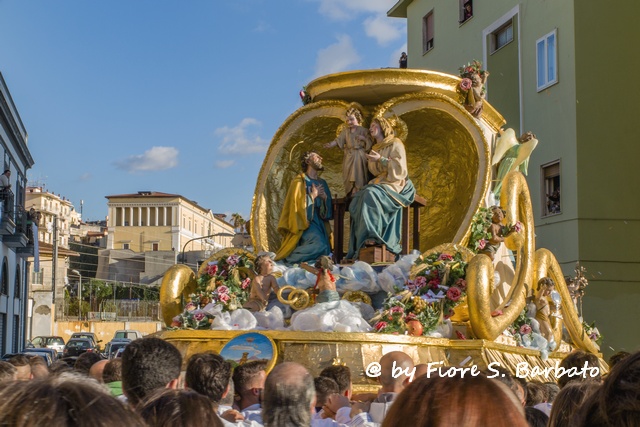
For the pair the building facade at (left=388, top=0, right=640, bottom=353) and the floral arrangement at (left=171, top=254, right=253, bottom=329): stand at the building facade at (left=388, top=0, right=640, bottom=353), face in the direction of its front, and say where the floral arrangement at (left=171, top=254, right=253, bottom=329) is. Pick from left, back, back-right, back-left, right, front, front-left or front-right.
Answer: front

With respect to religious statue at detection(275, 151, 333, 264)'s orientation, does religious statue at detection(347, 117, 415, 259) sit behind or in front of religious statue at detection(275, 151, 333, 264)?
in front

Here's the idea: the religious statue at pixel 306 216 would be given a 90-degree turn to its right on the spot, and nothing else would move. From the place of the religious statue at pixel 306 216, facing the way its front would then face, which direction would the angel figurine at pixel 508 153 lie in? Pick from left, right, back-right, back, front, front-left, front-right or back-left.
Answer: back-left

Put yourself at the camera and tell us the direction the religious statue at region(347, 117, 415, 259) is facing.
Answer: facing the viewer and to the left of the viewer

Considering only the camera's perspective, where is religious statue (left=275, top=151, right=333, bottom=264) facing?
facing the viewer and to the right of the viewer

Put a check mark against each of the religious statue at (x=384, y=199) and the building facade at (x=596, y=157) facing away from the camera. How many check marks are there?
0

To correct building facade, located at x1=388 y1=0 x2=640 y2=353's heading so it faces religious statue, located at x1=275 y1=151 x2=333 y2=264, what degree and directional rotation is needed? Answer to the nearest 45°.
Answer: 0° — it already faces it

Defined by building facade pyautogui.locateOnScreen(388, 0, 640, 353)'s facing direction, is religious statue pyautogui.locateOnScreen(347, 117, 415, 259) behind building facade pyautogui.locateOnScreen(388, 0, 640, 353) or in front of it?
in front

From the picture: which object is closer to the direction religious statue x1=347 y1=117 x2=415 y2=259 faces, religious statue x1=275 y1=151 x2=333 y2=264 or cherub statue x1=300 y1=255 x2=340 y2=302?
the cherub statue

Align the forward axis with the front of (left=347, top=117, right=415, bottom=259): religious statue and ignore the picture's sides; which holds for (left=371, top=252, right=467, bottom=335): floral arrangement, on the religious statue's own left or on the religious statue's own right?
on the religious statue's own left

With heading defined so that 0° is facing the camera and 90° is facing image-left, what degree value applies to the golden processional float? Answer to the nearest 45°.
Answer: approximately 45°

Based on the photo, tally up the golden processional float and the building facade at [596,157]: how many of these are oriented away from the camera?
0

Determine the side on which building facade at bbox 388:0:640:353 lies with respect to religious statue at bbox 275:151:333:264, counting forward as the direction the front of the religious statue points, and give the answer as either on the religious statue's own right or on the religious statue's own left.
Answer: on the religious statue's own left
